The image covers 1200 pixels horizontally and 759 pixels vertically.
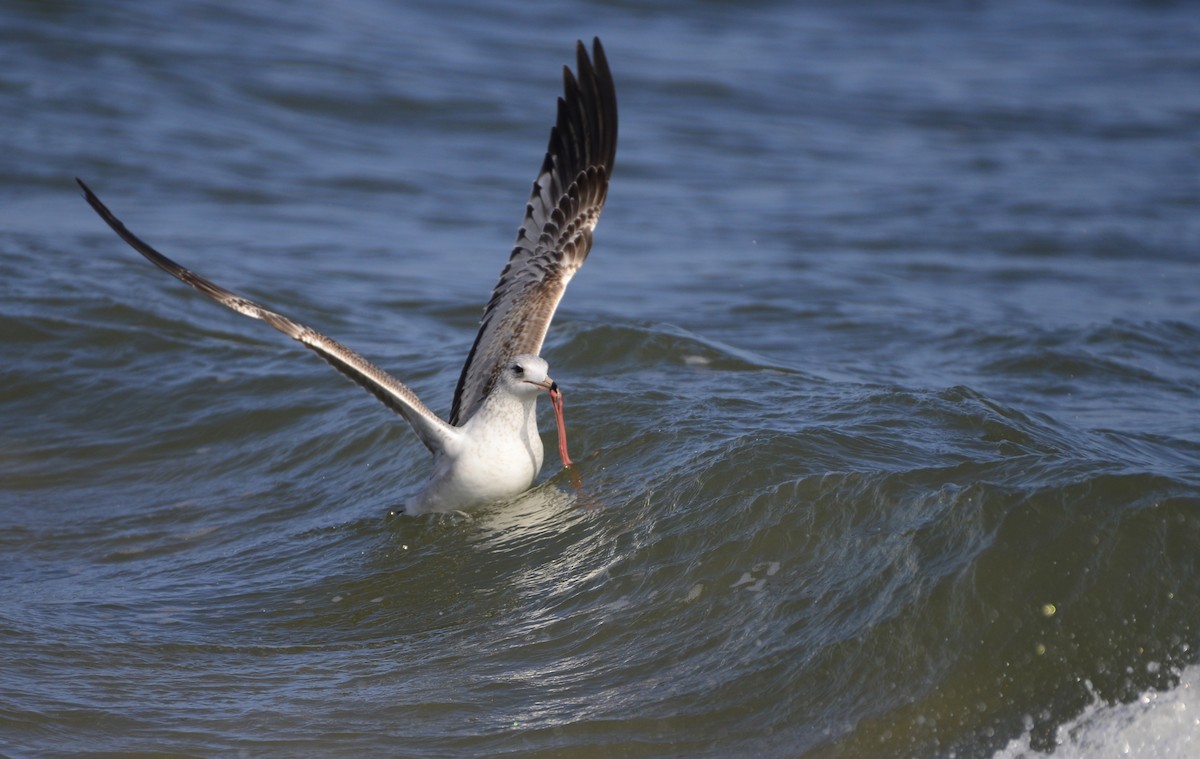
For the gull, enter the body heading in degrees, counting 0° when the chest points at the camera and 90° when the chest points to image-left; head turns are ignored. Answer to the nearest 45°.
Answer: approximately 315°
